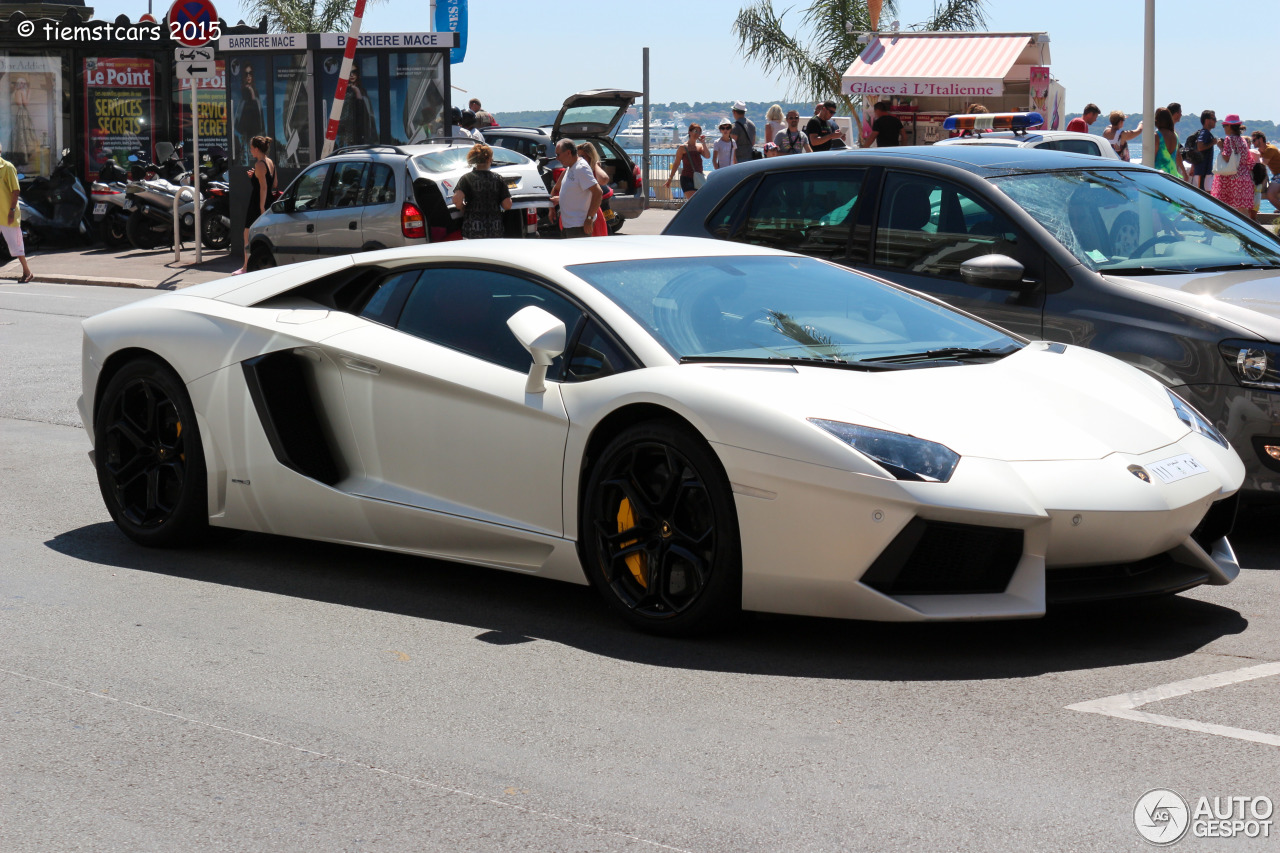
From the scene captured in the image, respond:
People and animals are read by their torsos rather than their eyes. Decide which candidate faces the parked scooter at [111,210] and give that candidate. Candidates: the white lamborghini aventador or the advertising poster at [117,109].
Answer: the advertising poster

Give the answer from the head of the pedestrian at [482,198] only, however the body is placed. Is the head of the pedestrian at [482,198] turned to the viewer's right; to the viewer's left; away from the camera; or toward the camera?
away from the camera

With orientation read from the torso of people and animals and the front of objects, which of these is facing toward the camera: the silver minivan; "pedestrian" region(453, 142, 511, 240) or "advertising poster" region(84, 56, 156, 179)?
the advertising poster

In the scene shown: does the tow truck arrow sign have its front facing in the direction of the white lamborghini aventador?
yes

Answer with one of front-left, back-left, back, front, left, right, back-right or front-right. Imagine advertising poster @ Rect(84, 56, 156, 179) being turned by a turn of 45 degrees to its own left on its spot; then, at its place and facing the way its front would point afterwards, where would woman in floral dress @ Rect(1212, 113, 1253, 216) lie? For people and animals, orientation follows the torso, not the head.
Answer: front

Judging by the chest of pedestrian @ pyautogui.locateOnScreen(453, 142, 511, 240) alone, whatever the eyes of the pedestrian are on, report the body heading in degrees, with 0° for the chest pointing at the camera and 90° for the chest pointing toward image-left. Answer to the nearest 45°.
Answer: approximately 180°

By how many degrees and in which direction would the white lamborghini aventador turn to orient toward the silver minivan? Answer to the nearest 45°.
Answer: approximately 135° to its left

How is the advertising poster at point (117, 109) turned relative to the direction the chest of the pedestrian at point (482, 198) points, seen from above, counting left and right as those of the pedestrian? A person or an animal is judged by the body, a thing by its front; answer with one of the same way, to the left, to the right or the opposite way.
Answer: the opposite way

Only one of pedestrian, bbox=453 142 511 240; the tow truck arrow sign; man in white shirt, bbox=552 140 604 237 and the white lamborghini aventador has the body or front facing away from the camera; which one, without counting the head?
the pedestrian

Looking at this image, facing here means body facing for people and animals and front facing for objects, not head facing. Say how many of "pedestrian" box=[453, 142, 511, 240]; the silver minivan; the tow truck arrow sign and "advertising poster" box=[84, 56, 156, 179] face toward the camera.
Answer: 2

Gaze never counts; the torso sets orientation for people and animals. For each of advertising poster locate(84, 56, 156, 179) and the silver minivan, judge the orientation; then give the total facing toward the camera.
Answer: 1

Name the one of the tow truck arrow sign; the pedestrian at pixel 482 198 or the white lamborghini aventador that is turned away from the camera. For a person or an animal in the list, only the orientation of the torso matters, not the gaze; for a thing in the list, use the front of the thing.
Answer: the pedestrian

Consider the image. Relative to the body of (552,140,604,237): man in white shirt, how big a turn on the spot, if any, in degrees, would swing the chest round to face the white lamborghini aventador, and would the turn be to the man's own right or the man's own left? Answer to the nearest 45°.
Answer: approximately 45° to the man's own left

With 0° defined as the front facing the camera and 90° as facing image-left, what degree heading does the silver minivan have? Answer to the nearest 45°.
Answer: approximately 135°

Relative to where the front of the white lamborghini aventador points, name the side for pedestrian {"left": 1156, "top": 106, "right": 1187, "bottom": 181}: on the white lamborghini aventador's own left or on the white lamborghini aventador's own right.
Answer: on the white lamborghini aventador's own left

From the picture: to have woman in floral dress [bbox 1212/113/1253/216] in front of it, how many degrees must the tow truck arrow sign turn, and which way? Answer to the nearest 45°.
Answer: approximately 90° to its left
